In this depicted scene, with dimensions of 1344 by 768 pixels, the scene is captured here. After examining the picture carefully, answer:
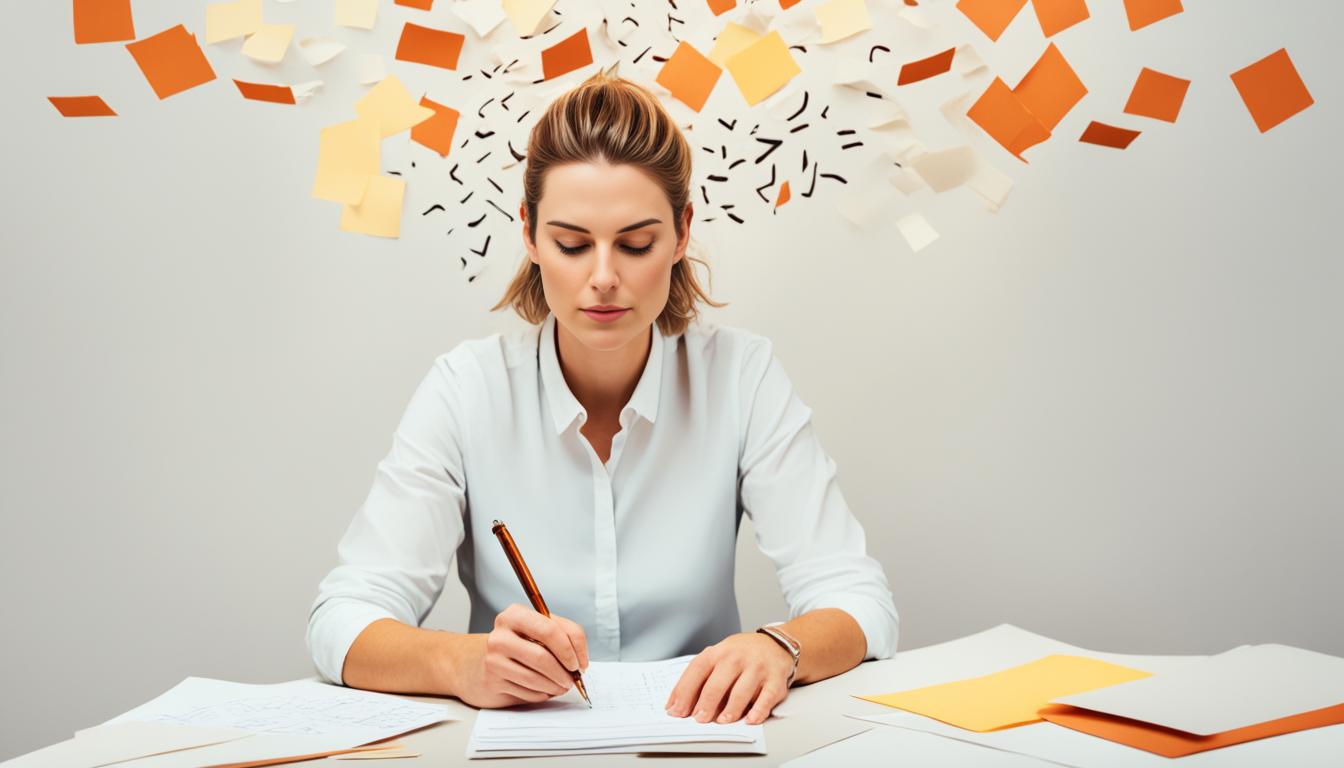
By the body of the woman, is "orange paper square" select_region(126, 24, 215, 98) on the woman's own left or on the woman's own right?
on the woman's own right

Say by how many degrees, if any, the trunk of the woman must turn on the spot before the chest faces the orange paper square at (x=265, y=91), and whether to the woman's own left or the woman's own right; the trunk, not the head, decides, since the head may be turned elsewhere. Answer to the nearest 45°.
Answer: approximately 135° to the woman's own right

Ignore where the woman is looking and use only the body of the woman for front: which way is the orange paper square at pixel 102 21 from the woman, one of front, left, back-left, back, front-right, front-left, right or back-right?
back-right

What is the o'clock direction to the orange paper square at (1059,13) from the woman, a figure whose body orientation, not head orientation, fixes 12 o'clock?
The orange paper square is roughly at 8 o'clock from the woman.

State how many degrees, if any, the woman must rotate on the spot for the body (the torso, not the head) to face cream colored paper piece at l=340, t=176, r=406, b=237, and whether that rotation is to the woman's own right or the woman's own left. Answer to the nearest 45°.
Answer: approximately 135° to the woman's own right

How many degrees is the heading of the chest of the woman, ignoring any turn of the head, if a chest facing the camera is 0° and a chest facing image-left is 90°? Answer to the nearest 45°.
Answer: approximately 0°

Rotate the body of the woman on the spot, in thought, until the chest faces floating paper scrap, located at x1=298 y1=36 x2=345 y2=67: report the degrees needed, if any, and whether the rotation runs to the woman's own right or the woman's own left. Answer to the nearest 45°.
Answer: approximately 135° to the woman's own right
